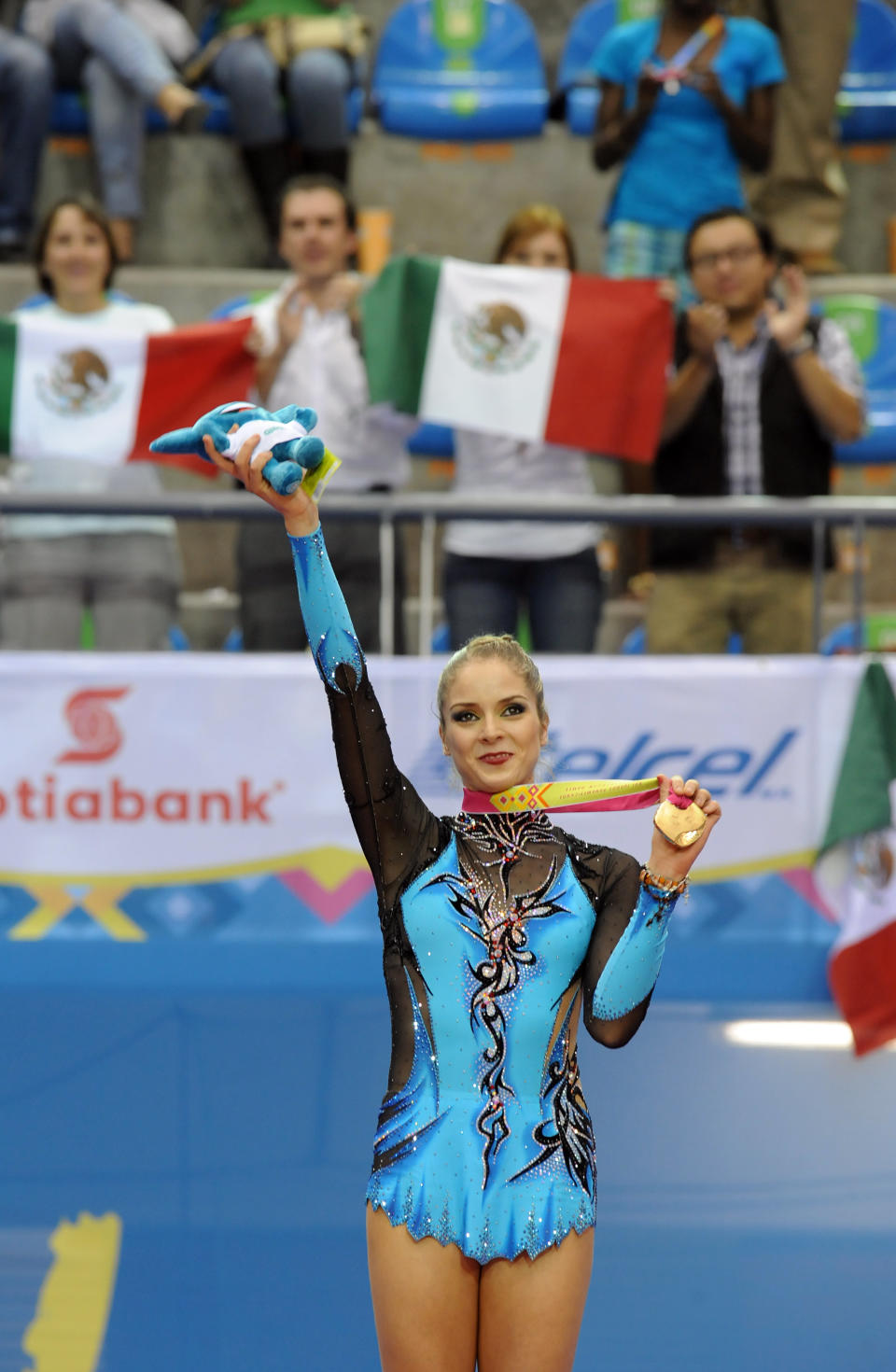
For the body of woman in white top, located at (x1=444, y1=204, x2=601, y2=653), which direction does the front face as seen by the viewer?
toward the camera

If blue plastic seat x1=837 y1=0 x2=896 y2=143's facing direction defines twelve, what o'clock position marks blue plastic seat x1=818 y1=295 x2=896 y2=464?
blue plastic seat x1=818 y1=295 x2=896 y2=464 is roughly at 12 o'clock from blue plastic seat x1=837 y1=0 x2=896 y2=143.

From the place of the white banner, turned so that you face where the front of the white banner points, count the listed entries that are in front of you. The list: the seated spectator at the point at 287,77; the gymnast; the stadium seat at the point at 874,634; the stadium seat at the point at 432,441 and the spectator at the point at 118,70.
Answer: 1

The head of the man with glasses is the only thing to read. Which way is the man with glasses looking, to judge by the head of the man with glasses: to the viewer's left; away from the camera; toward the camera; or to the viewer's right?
toward the camera

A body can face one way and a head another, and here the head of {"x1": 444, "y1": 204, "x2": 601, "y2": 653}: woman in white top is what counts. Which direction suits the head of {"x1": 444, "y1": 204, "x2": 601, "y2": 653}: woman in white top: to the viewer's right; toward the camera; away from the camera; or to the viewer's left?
toward the camera

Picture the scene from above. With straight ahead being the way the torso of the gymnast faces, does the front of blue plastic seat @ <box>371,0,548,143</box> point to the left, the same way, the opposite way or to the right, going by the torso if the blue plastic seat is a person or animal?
the same way

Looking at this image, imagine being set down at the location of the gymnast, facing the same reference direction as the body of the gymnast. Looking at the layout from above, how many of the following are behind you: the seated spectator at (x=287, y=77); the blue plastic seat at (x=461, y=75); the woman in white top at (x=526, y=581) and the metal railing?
4

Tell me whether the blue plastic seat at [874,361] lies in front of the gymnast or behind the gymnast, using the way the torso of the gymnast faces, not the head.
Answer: behind

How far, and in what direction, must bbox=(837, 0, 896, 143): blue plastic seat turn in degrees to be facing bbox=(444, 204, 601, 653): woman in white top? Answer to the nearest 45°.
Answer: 0° — it already faces them

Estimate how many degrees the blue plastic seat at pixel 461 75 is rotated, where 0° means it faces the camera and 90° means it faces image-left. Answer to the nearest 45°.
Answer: approximately 0°

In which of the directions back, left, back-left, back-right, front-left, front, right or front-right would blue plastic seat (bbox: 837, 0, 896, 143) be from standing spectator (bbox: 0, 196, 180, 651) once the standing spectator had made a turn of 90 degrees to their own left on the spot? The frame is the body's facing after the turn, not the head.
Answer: front-left

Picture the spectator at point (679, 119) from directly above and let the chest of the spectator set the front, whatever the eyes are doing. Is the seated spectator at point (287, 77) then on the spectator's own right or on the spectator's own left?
on the spectator's own right

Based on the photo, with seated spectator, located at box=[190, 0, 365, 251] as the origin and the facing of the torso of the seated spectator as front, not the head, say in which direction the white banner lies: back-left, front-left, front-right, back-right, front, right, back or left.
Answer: front

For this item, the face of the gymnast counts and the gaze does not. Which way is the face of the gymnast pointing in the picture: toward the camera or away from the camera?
toward the camera

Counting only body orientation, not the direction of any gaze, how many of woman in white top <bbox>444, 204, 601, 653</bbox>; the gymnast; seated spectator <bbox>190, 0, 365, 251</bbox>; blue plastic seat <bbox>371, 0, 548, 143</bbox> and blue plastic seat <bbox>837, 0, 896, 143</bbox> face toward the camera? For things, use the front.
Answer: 5

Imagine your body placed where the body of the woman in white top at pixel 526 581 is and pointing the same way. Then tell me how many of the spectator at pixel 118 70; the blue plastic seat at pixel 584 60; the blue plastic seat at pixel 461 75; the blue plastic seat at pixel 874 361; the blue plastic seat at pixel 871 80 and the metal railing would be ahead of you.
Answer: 1

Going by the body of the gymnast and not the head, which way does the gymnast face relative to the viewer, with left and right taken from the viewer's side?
facing the viewer

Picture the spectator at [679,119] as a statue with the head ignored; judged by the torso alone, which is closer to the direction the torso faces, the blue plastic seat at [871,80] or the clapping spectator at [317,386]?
the clapping spectator

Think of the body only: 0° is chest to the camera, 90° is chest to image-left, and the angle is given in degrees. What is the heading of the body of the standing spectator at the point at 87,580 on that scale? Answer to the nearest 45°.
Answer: approximately 0°

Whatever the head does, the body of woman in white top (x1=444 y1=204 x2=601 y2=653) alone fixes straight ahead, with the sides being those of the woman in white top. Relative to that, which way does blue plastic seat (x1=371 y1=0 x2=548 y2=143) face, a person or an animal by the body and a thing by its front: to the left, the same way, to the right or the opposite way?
the same way
